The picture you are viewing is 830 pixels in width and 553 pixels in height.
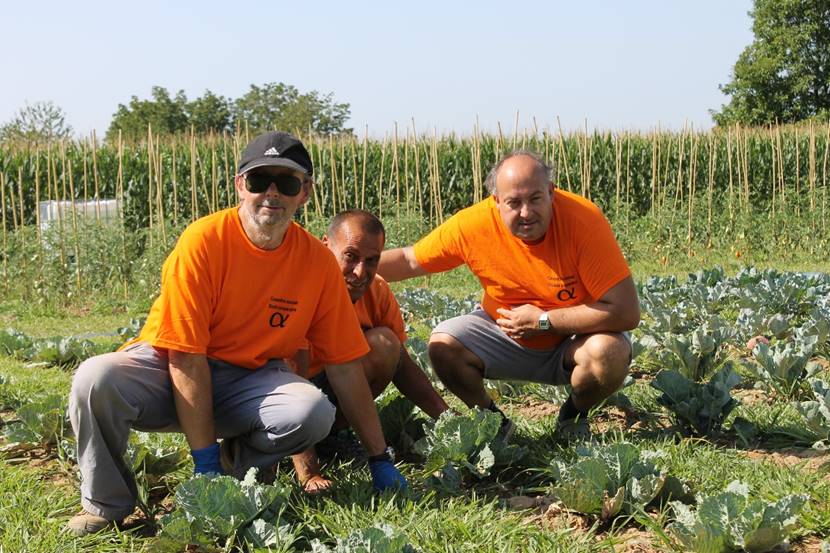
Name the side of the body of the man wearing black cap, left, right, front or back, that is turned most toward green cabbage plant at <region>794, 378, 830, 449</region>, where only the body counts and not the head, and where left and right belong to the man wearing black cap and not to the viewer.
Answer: left

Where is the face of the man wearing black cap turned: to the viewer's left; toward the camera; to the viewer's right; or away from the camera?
toward the camera

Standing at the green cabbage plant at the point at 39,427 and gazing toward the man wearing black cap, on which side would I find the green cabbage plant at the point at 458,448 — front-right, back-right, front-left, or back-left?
front-left

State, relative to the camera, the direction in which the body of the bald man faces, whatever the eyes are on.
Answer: toward the camera

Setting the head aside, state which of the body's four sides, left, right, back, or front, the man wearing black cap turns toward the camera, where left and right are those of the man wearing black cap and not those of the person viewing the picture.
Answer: front

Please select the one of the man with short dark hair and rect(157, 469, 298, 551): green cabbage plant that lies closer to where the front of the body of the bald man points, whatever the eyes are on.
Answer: the green cabbage plant

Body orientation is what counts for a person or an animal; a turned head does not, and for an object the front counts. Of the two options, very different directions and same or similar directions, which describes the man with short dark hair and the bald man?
same or similar directions

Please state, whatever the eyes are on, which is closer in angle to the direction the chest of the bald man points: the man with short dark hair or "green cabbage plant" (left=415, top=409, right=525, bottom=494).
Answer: the green cabbage plant

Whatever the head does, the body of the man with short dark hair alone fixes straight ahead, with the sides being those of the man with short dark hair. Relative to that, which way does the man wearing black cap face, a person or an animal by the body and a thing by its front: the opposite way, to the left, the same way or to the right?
the same way

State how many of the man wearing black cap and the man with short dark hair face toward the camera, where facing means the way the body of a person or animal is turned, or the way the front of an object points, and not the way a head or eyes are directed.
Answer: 2

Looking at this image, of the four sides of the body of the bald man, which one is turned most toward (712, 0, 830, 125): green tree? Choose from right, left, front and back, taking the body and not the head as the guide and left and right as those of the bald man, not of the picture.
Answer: back

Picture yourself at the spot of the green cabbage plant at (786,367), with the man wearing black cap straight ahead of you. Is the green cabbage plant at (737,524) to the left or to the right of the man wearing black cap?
left

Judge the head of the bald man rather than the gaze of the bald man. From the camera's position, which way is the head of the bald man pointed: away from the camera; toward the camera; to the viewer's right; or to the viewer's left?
toward the camera

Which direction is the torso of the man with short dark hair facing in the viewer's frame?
toward the camera

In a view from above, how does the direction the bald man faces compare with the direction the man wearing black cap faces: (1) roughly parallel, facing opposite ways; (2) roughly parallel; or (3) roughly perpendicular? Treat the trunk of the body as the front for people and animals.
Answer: roughly parallel
